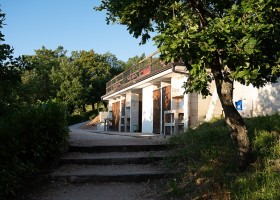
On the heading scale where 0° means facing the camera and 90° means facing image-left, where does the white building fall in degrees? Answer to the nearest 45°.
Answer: approximately 45°

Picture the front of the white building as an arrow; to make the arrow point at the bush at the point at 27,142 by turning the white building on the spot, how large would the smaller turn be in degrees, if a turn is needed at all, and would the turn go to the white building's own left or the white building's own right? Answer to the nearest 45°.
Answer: approximately 45° to the white building's own left

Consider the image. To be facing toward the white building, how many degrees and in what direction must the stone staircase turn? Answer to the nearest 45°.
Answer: approximately 180°

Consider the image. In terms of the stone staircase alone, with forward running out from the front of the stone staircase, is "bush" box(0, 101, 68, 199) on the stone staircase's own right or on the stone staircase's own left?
on the stone staircase's own right

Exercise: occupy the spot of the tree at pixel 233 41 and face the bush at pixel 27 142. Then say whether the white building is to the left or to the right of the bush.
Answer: right

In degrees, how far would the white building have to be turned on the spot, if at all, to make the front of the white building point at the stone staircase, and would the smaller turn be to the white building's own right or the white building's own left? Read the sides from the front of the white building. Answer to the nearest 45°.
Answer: approximately 45° to the white building's own left

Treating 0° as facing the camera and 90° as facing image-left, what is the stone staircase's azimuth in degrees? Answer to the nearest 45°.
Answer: approximately 0°

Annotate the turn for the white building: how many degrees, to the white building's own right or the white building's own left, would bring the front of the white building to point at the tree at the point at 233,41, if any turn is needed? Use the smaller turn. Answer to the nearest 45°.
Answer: approximately 45° to the white building's own left
